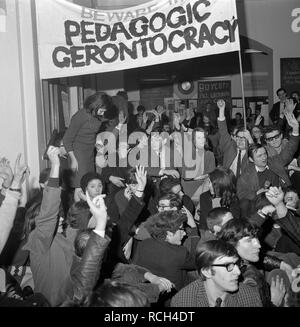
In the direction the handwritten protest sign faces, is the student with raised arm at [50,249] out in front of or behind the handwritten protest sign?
in front

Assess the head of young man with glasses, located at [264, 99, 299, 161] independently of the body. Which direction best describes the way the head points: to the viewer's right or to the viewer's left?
to the viewer's left

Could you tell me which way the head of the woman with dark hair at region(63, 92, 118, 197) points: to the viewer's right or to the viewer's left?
to the viewer's right

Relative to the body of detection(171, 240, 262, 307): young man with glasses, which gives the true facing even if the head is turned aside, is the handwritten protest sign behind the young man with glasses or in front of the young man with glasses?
behind

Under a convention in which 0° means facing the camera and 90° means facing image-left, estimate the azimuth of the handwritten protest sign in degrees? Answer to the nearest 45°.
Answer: approximately 0°
